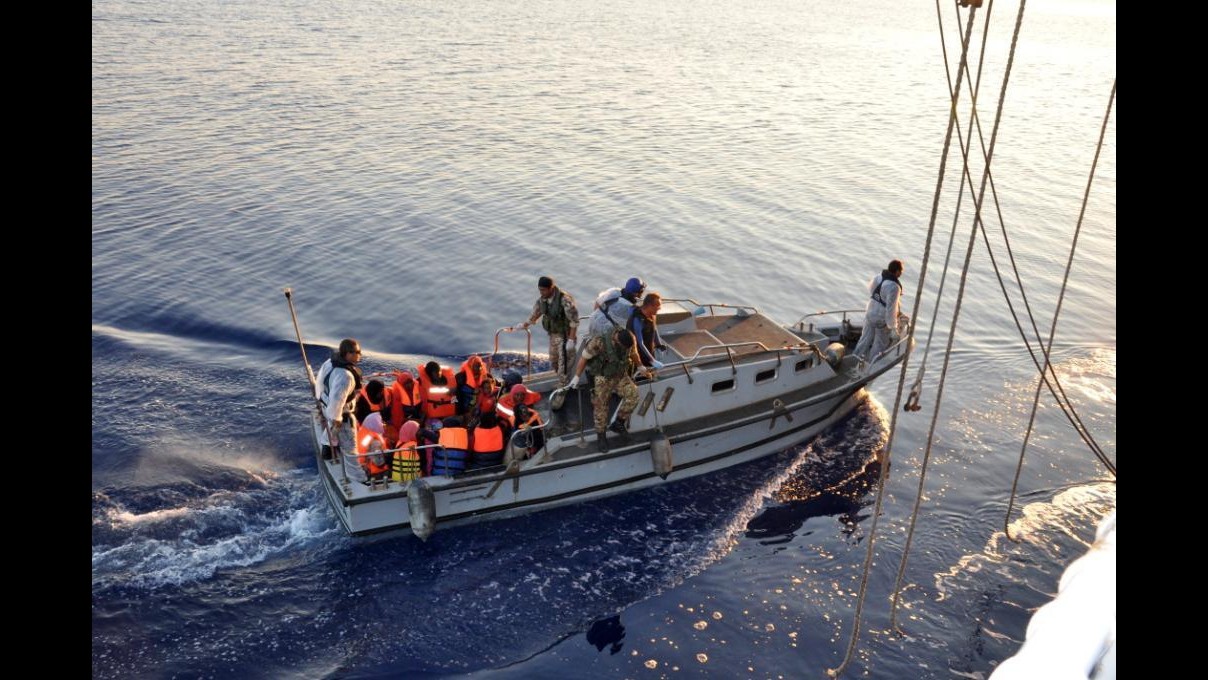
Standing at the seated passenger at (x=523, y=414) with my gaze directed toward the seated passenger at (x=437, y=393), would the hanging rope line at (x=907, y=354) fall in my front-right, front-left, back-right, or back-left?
back-left

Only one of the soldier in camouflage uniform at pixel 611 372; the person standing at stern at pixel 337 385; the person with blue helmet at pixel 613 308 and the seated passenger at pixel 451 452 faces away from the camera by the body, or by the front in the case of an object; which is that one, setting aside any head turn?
the seated passenger

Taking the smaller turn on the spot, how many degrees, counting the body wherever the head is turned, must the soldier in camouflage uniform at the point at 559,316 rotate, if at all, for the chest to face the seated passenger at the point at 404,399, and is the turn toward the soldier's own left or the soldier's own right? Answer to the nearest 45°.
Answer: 0° — they already face them

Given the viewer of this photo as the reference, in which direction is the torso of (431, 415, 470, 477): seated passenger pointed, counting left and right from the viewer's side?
facing away from the viewer

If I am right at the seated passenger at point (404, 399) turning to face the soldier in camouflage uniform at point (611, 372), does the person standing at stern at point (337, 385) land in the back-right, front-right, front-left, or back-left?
back-right

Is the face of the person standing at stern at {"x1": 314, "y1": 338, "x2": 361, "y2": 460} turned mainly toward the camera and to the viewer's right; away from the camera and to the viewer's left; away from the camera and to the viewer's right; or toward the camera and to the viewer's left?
toward the camera and to the viewer's right

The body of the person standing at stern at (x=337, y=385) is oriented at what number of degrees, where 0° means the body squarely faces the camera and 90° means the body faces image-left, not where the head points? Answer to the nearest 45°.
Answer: approximately 270°
